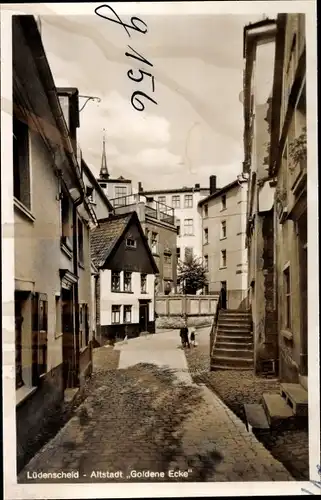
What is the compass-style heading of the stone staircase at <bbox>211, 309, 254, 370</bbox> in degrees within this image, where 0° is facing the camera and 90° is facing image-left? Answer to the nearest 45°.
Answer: approximately 0°
